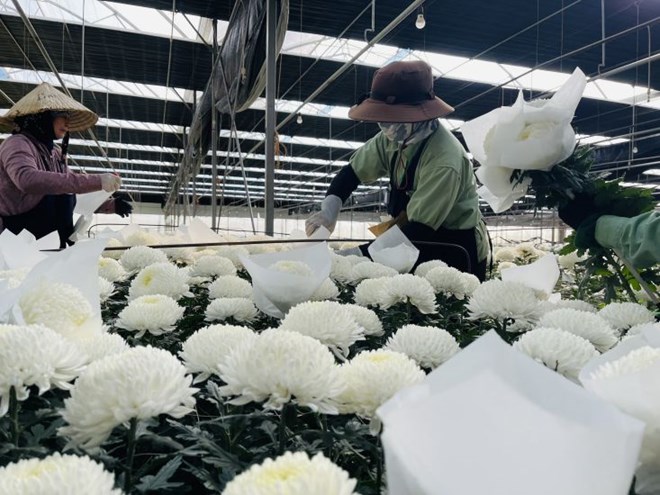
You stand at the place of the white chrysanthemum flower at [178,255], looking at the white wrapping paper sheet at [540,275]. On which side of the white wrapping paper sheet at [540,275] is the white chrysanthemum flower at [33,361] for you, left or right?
right

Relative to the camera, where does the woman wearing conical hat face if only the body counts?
to the viewer's right

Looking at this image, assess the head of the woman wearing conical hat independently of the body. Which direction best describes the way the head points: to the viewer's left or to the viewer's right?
to the viewer's right

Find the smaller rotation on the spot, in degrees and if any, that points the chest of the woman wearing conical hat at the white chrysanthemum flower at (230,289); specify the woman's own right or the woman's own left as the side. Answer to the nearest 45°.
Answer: approximately 90° to the woman's own right

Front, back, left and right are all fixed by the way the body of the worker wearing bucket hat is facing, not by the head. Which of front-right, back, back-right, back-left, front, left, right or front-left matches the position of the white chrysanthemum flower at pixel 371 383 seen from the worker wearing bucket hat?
front-left

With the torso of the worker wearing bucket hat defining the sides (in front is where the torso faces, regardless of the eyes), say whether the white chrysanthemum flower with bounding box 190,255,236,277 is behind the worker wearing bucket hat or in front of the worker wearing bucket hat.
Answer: in front

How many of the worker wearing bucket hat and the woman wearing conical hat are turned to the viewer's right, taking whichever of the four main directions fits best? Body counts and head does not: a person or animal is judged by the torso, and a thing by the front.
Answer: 1

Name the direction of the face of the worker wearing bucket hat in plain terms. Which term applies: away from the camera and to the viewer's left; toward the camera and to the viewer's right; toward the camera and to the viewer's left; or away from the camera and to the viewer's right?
toward the camera and to the viewer's left

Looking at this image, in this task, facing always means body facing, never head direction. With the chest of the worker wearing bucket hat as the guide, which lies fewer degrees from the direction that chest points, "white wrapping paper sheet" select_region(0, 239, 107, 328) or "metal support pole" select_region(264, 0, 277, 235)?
the white wrapping paper sheet

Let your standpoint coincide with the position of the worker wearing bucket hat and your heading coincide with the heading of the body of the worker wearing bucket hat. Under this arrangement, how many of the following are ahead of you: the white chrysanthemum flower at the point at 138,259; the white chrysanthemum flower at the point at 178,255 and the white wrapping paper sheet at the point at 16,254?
3

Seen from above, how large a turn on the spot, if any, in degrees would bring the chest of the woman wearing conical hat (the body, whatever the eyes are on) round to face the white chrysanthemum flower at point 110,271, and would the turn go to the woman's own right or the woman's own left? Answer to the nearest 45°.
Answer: approximately 90° to the woman's own right

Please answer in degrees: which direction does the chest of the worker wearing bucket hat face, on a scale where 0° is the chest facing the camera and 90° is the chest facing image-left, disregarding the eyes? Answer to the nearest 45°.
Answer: approximately 45°

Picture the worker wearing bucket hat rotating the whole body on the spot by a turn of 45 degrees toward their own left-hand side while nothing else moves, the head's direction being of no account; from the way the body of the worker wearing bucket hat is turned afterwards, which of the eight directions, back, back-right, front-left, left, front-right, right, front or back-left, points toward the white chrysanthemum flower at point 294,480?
front

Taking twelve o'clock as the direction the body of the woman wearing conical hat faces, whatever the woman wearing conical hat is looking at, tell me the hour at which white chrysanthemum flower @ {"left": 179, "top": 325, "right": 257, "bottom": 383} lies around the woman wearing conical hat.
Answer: The white chrysanthemum flower is roughly at 3 o'clock from the woman wearing conical hat.

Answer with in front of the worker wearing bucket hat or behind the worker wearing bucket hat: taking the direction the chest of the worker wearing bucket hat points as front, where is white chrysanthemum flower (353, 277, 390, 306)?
in front
